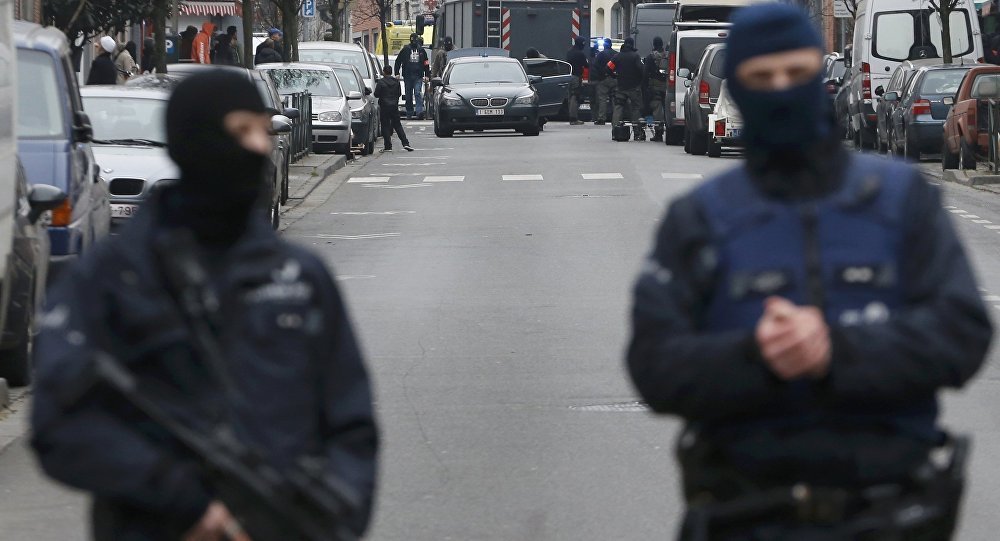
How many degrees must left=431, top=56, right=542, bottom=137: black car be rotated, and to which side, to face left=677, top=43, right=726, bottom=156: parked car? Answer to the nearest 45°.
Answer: approximately 45° to its left

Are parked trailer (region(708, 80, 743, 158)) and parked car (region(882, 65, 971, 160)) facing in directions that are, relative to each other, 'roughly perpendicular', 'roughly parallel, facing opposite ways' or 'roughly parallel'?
roughly parallel

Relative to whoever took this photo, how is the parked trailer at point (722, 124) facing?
facing away from the viewer

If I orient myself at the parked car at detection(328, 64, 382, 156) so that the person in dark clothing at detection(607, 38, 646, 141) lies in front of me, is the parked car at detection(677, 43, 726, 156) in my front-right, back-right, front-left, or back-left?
front-right

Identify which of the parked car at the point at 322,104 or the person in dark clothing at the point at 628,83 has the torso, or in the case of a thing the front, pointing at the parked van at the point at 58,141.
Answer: the parked car at the point at 322,104

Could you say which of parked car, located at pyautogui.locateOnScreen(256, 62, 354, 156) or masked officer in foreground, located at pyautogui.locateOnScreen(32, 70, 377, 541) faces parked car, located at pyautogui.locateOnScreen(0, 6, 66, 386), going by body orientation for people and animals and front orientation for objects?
parked car, located at pyautogui.locateOnScreen(256, 62, 354, 156)

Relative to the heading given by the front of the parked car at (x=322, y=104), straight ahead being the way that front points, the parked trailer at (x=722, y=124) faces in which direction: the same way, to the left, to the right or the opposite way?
the opposite way

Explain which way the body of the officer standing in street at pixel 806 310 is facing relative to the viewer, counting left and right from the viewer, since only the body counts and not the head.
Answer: facing the viewer

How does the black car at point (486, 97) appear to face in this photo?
toward the camera

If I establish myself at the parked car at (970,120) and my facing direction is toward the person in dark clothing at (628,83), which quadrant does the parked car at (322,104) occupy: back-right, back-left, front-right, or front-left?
front-left

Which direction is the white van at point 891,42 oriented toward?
away from the camera
